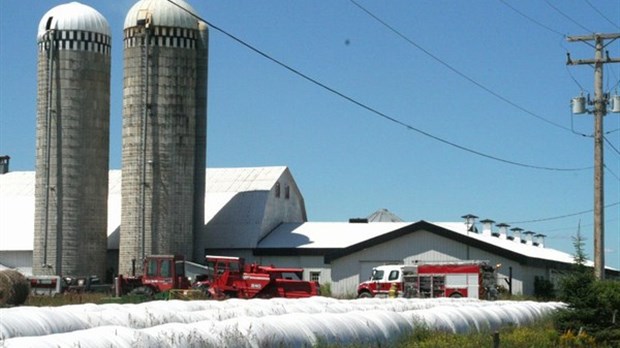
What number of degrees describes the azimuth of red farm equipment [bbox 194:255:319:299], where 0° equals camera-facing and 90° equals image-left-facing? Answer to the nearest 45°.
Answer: approximately 90°

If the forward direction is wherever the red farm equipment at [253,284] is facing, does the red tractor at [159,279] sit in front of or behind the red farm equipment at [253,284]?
in front

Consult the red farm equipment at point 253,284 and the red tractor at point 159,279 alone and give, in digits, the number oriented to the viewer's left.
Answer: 2

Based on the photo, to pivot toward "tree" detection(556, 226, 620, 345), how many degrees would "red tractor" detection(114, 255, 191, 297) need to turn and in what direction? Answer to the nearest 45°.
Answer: approximately 135° to its left

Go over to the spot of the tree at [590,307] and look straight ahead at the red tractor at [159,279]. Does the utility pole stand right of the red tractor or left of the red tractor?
right

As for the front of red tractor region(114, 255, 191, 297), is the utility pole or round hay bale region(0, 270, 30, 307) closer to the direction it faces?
the round hay bale

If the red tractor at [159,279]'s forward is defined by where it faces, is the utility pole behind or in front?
behind

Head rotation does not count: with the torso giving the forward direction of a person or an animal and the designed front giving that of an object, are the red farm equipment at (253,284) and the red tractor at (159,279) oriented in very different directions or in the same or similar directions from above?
same or similar directions

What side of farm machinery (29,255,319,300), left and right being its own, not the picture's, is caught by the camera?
left

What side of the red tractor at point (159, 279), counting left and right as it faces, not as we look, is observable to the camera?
left

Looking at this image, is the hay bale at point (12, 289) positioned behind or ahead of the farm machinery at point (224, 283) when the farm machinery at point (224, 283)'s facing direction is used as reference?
ahead
